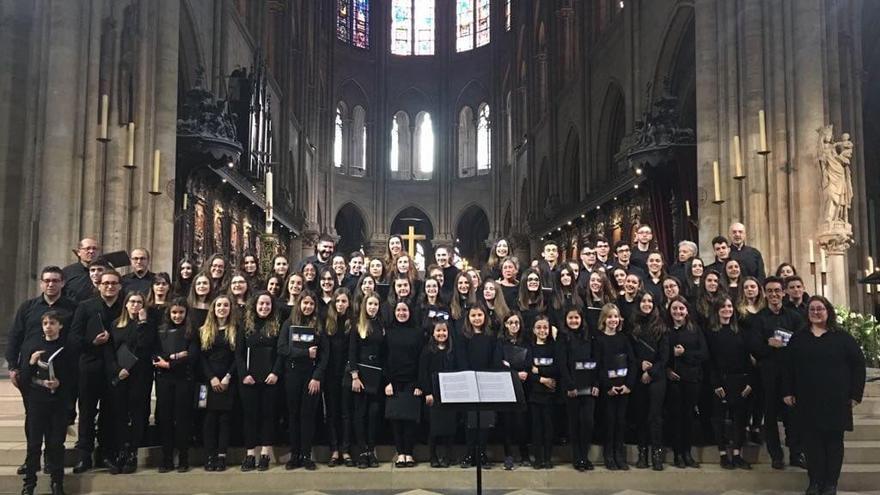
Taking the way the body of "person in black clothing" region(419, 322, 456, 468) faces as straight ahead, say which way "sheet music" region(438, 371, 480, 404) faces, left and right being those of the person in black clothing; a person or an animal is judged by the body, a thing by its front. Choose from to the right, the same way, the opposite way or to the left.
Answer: the same way

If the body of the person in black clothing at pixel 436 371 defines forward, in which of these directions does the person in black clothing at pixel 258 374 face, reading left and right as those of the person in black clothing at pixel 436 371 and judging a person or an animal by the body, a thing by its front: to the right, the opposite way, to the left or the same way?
the same way

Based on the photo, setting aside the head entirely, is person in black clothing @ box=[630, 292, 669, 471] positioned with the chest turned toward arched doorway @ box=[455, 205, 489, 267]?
no

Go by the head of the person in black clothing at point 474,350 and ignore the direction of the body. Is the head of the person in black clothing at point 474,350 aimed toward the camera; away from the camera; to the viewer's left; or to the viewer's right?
toward the camera

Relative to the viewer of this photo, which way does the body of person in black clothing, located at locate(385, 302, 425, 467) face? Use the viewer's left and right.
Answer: facing the viewer

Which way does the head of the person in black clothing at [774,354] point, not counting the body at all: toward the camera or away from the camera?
toward the camera

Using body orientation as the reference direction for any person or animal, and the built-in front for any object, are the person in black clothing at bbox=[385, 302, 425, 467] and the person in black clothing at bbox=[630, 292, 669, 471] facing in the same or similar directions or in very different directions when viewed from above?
same or similar directions

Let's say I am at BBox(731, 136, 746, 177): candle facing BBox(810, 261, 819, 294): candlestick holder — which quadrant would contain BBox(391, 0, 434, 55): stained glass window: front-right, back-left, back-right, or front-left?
back-left

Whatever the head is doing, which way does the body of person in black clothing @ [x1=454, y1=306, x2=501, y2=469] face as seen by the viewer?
toward the camera

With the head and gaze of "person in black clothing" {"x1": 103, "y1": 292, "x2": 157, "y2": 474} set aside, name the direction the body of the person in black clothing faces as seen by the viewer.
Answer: toward the camera

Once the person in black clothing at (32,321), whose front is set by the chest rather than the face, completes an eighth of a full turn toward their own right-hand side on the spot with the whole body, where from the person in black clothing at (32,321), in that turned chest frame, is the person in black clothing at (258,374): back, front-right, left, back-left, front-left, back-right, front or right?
back-left

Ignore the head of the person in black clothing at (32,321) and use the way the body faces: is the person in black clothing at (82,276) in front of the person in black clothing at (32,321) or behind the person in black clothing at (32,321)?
behind

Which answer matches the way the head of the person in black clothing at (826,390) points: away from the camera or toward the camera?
toward the camera

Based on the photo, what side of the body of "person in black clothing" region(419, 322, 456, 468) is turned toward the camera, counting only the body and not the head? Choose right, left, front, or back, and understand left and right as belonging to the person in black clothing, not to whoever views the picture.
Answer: front

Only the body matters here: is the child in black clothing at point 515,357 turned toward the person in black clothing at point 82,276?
no

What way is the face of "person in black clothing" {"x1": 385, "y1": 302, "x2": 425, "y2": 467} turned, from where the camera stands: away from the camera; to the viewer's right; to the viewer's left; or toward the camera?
toward the camera

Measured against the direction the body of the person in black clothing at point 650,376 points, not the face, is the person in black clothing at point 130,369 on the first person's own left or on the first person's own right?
on the first person's own right

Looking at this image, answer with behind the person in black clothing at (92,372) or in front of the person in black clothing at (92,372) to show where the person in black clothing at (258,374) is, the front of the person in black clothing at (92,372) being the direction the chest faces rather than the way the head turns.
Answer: in front

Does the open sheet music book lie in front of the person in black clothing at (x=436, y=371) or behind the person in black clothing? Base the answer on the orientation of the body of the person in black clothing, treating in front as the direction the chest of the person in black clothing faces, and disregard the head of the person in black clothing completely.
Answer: in front

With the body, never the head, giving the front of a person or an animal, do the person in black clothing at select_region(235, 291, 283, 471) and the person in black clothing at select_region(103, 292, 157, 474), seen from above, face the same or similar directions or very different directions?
same or similar directions

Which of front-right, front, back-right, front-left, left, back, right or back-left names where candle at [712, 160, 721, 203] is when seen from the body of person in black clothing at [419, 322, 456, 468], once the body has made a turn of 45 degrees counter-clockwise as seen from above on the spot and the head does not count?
left

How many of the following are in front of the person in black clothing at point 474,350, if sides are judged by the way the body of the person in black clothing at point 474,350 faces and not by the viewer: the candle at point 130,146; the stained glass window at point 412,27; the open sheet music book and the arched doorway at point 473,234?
1
